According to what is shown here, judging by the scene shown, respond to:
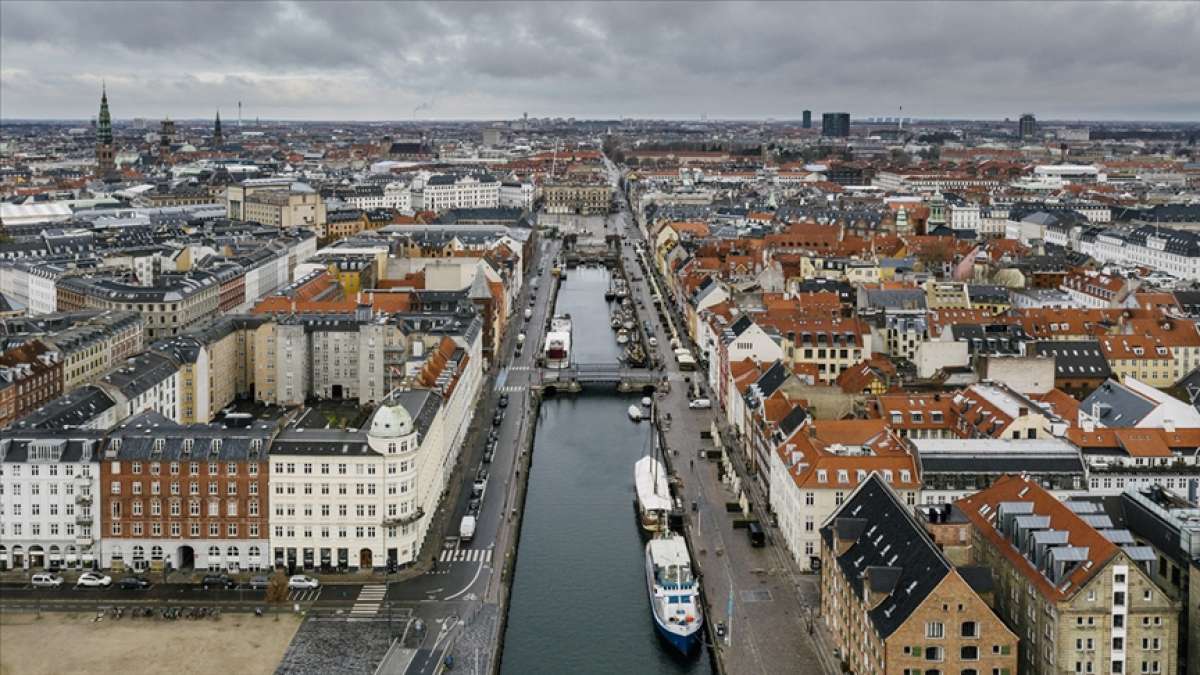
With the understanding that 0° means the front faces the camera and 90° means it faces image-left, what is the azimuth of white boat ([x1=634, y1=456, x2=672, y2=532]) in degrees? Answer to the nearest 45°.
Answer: approximately 180°

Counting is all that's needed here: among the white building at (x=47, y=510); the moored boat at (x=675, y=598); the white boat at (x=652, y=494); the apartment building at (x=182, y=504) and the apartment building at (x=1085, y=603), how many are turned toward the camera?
4

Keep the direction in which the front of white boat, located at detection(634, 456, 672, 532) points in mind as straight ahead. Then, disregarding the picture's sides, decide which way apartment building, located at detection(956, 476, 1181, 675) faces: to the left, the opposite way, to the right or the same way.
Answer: the opposite way

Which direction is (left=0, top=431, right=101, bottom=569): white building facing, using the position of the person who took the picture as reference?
facing the viewer

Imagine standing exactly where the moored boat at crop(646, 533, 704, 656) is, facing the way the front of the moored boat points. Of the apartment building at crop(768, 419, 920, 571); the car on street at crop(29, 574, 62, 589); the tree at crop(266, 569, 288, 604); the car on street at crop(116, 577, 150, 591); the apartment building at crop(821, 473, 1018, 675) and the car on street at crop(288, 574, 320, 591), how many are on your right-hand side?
4

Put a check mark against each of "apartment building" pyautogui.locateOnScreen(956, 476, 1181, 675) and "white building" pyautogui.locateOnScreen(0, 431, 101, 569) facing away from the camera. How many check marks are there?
0

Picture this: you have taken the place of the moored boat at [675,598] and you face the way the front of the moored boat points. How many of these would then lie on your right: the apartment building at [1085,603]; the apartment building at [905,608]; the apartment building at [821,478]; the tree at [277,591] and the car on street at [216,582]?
2

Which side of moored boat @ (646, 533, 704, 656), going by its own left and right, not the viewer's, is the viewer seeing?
front

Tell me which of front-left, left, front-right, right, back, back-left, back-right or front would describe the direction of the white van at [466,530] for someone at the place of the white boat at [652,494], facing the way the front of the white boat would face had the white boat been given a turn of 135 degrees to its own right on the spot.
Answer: right
